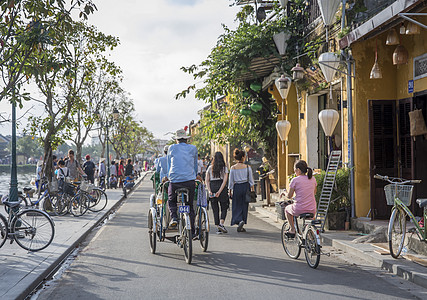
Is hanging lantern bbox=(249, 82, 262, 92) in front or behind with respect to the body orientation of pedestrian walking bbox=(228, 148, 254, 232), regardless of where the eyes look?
in front

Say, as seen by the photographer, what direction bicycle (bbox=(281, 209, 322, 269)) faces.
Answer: facing away from the viewer and to the left of the viewer

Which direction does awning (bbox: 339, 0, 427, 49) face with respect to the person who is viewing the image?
facing the viewer and to the left of the viewer

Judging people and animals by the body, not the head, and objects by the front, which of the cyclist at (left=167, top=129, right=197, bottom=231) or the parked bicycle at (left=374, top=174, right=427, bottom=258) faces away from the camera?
the cyclist

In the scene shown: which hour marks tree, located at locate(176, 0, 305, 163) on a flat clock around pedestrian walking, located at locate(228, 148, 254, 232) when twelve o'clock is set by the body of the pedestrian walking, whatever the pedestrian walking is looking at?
The tree is roughly at 12 o'clock from the pedestrian walking.

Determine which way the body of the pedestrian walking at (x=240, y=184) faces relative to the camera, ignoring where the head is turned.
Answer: away from the camera

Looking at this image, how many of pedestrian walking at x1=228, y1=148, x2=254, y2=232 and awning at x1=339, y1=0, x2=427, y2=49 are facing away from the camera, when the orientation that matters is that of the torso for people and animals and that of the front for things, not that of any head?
1

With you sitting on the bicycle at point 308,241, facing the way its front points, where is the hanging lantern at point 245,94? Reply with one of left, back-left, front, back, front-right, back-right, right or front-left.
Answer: front-right

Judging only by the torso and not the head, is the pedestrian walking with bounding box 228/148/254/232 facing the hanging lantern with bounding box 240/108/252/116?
yes

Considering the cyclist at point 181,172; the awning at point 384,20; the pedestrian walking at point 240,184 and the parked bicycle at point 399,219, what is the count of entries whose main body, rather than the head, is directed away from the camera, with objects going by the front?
2

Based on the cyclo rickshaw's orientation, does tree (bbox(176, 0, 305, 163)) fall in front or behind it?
in front

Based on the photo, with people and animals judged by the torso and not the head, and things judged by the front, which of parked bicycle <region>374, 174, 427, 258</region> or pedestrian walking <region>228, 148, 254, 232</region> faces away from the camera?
the pedestrian walking

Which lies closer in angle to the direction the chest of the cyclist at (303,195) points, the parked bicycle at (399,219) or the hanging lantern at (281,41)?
the hanging lantern

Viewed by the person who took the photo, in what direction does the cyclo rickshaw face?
facing away from the viewer

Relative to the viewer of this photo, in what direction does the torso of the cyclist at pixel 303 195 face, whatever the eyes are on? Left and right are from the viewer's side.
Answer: facing away from the viewer and to the left of the viewer

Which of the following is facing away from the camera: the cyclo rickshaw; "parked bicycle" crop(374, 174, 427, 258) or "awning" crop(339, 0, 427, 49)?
the cyclo rickshaw

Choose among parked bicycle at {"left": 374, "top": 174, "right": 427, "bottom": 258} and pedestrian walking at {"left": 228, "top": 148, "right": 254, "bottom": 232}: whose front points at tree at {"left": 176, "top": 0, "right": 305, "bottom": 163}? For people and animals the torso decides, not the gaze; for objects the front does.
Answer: the pedestrian walking

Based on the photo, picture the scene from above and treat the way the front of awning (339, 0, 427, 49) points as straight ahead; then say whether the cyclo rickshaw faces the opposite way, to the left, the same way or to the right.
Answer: to the right

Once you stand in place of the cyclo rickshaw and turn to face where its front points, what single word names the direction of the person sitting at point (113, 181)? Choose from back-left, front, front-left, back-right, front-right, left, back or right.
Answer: front

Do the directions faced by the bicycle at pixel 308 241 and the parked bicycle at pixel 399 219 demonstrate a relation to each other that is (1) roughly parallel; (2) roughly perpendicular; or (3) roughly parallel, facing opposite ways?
roughly perpendicular

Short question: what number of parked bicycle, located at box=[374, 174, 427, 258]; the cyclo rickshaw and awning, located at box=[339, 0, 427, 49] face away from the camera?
1

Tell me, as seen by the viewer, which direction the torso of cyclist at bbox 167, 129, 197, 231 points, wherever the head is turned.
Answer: away from the camera
